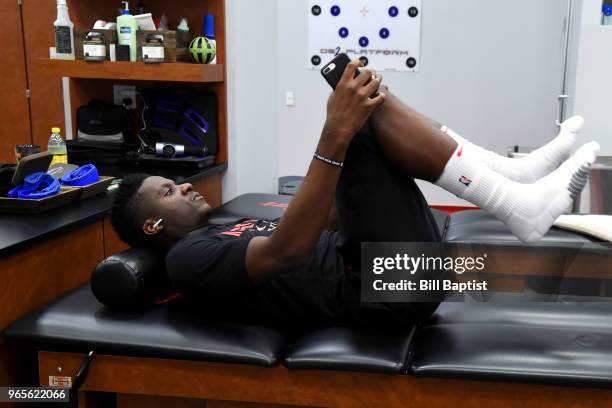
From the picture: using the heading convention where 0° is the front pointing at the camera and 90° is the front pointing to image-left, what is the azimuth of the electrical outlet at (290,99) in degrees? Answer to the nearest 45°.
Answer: approximately 0°

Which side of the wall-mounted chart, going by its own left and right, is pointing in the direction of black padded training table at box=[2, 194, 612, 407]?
front

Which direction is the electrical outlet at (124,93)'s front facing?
toward the camera

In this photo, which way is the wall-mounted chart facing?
toward the camera

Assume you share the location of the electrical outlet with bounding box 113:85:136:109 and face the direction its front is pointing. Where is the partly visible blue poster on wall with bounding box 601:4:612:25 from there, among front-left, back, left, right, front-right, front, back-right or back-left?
left

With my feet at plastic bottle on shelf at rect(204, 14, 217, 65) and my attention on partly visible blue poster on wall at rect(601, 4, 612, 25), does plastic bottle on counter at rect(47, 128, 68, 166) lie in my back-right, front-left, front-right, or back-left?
back-right

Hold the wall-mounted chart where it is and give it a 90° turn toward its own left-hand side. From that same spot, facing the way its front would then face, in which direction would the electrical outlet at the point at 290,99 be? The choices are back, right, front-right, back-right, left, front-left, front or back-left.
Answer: back

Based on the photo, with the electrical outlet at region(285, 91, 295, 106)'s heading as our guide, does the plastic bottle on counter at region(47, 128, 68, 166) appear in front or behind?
in front
